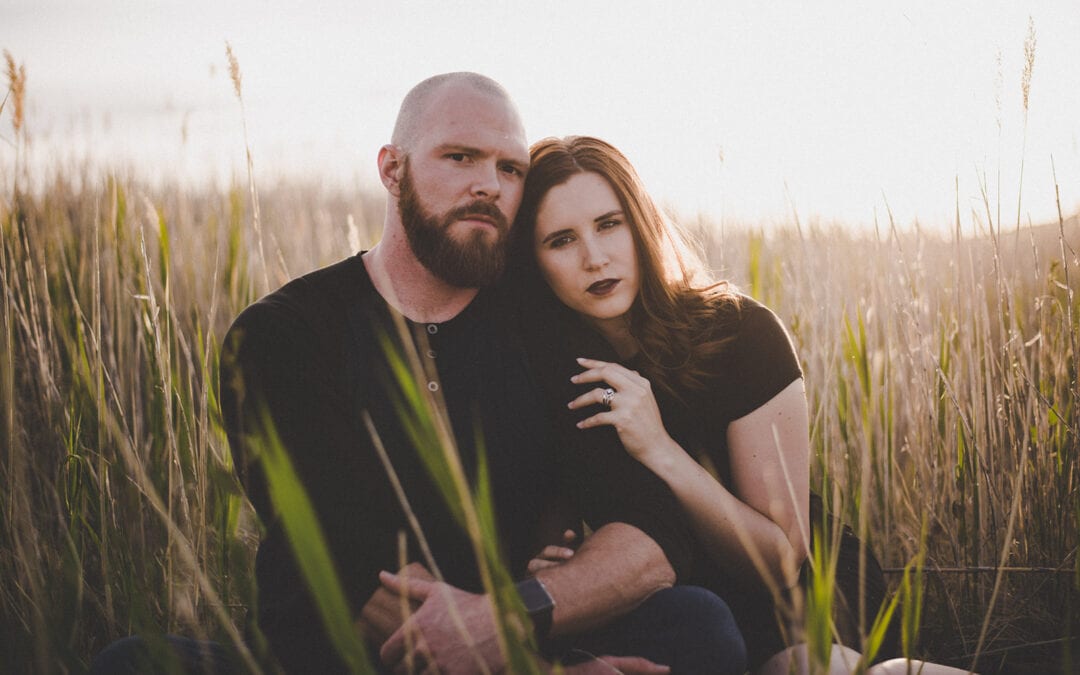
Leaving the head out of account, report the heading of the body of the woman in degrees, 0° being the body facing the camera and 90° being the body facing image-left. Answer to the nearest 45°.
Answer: approximately 45°

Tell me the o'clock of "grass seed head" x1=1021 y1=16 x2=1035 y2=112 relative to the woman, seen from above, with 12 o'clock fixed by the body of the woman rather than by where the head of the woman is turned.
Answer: The grass seed head is roughly at 7 o'clock from the woman.

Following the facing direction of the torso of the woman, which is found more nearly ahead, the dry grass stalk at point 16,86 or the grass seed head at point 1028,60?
the dry grass stalk

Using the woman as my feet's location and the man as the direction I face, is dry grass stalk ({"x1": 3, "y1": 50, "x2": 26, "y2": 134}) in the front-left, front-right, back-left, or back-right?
front-right
